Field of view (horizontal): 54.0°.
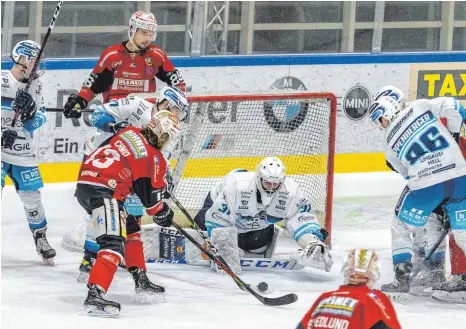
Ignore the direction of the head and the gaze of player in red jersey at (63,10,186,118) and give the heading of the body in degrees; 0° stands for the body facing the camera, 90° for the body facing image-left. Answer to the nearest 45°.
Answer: approximately 0°

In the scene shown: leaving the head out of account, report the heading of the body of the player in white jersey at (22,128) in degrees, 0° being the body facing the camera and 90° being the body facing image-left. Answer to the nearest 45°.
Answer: approximately 315°

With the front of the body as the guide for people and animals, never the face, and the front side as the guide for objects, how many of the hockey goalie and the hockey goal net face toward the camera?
2
